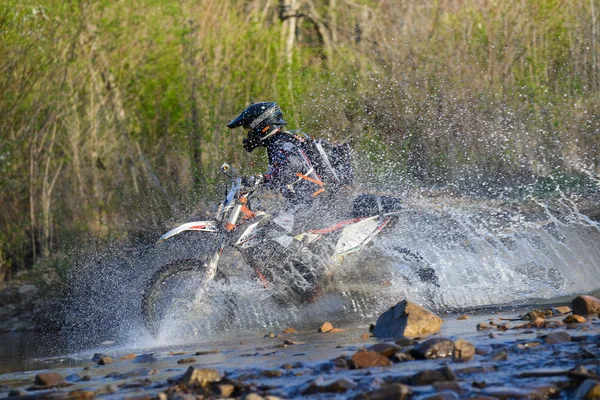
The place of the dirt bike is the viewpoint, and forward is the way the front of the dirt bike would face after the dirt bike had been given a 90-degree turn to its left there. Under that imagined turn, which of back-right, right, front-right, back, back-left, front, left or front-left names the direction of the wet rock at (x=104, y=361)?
front-right

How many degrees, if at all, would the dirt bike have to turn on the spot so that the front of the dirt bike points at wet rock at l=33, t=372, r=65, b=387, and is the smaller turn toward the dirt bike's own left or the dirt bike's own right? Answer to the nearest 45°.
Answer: approximately 45° to the dirt bike's own left

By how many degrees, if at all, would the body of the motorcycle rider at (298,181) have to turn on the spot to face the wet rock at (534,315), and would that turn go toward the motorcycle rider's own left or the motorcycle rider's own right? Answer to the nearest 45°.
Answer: approximately 135° to the motorcycle rider's own left

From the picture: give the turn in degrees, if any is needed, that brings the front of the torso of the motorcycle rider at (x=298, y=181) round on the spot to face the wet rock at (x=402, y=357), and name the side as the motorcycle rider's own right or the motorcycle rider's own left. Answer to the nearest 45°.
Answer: approximately 90° to the motorcycle rider's own left

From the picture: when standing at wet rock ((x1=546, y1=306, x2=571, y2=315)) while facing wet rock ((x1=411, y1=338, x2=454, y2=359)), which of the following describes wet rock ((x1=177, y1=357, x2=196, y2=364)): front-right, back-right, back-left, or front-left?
front-right

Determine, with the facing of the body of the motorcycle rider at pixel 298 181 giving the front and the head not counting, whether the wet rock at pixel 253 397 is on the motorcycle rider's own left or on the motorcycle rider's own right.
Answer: on the motorcycle rider's own left

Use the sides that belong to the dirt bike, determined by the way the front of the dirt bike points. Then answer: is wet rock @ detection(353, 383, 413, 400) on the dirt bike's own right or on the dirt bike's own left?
on the dirt bike's own left

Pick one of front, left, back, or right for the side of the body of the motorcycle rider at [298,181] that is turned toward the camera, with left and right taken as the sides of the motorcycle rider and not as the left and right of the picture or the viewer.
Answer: left

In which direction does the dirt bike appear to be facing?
to the viewer's left

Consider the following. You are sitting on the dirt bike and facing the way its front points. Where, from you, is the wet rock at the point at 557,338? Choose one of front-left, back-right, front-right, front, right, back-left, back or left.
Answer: back-left

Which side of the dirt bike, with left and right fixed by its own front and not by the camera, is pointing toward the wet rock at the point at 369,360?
left

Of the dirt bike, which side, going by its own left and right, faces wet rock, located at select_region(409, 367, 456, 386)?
left

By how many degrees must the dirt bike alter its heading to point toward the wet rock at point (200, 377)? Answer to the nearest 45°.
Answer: approximately 90° to its left
